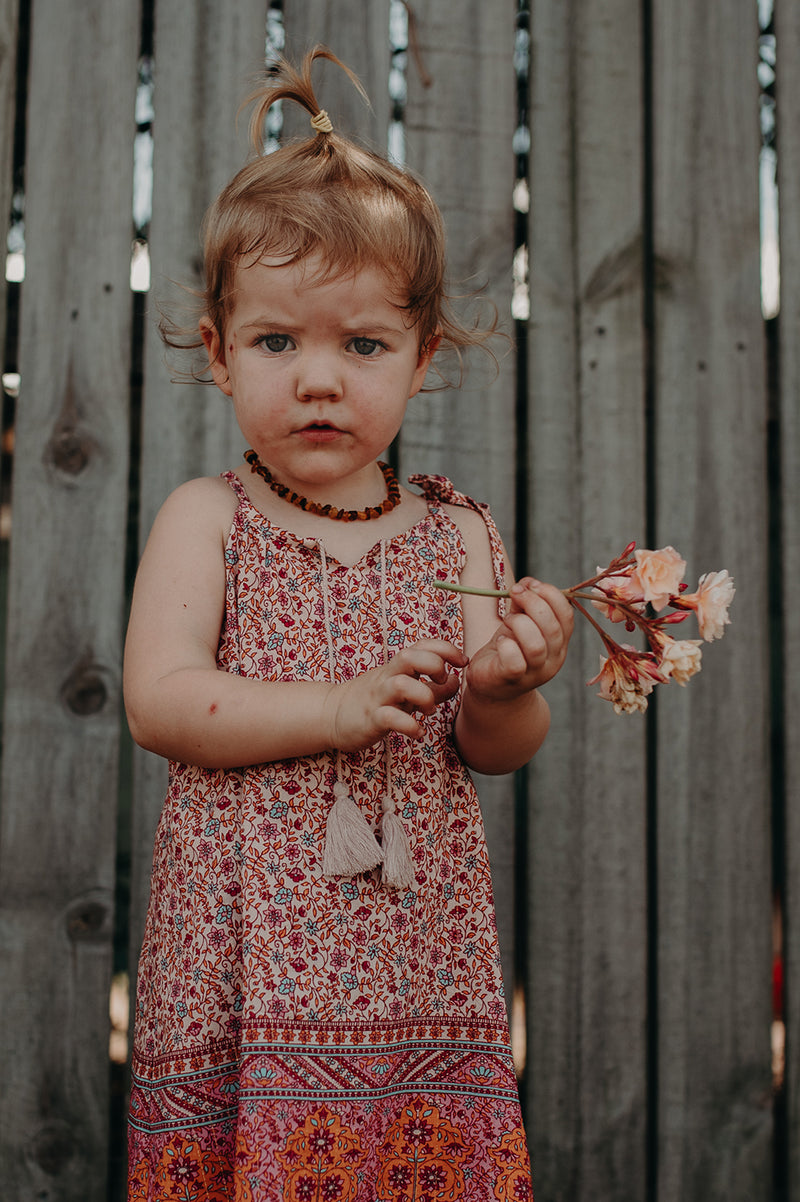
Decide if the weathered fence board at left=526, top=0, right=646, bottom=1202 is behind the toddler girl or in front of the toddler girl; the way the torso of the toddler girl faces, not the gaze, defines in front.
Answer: behind

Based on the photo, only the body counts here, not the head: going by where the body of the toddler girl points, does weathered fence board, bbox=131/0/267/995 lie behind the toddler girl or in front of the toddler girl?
behind

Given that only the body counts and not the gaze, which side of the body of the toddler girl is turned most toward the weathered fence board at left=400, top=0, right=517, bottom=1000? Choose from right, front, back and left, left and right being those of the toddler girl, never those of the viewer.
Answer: back

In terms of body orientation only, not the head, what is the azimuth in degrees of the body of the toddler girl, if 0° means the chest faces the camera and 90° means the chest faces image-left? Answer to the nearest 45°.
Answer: approximately 0°
